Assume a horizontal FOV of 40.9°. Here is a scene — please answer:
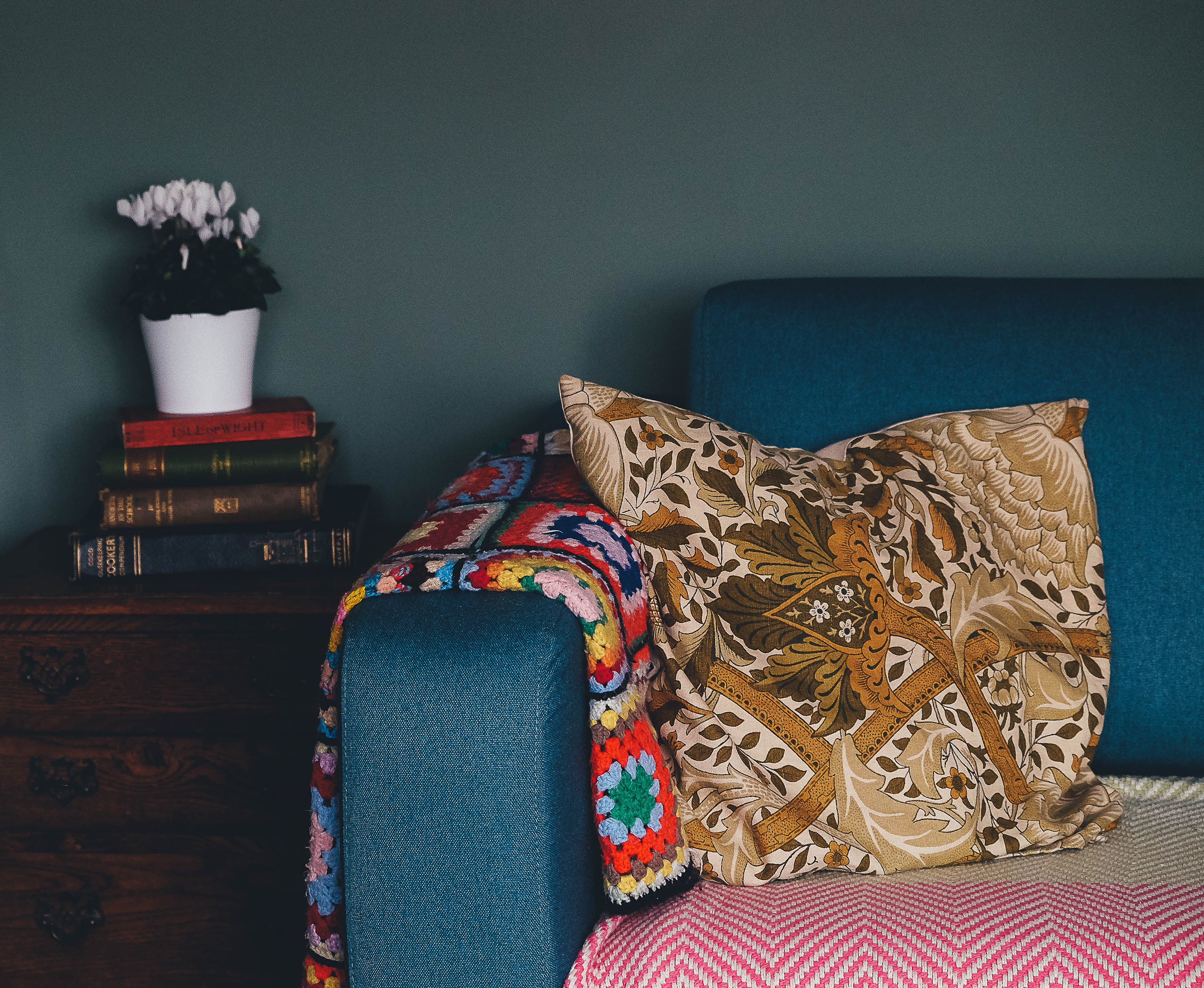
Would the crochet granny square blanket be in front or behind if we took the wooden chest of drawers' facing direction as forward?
in front

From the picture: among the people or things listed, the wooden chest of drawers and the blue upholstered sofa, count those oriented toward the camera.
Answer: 2

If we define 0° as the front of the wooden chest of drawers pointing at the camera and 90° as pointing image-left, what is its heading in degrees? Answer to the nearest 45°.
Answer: approximately 0°

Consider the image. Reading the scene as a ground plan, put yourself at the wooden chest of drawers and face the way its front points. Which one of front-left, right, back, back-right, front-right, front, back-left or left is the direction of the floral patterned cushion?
front-left

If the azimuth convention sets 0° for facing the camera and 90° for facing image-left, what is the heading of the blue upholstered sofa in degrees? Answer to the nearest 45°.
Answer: approximately 0°
